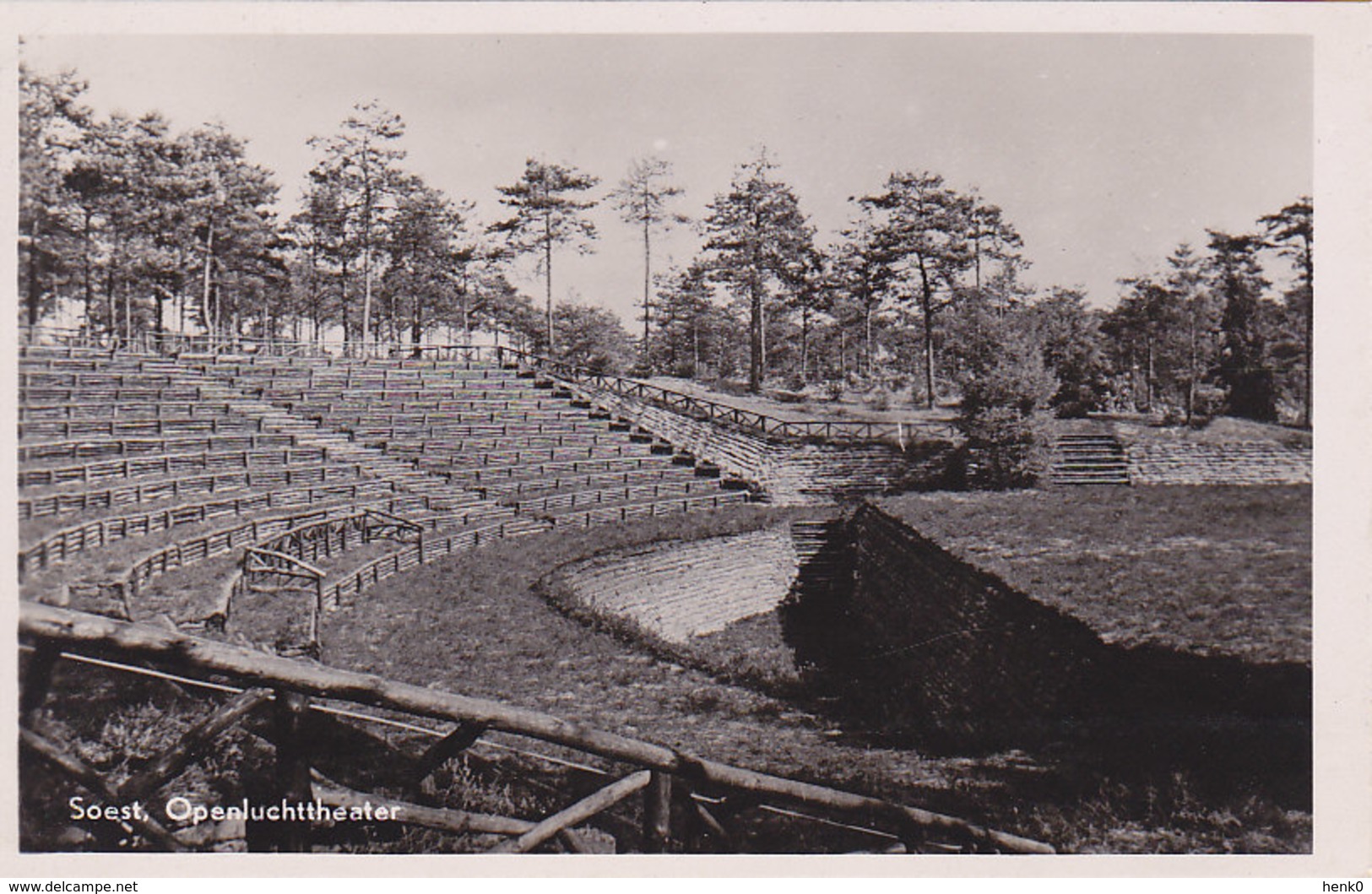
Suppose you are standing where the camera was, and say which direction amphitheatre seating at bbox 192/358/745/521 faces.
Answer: facing the viewer and to the right of the viewer

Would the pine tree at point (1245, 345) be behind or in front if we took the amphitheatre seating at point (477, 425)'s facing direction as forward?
in front
